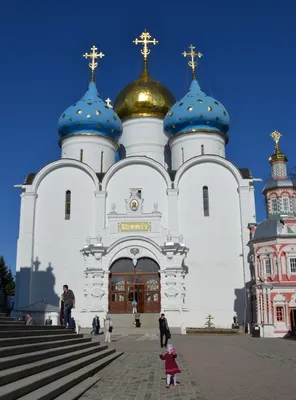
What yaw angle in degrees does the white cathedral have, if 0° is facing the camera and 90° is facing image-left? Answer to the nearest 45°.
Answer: approximately 0°

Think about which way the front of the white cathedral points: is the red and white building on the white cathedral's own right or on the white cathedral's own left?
on the white cathedral's own left

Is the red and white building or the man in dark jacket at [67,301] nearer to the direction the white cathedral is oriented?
the man in dark jacket
